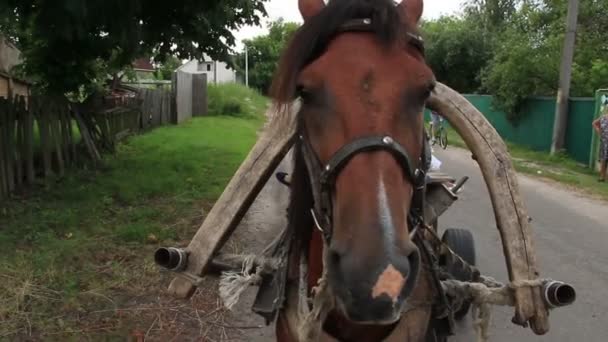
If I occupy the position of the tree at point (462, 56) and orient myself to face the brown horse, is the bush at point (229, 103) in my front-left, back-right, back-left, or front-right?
front-right

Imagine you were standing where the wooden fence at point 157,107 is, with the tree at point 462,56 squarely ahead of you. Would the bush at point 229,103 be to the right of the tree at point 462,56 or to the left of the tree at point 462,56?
left

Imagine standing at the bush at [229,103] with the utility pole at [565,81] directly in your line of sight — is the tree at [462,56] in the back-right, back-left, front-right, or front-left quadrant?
front-left

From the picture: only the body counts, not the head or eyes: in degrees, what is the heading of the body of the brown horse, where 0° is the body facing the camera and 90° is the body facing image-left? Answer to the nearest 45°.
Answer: approximately 0°

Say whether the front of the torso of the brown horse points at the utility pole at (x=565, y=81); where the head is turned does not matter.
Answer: no

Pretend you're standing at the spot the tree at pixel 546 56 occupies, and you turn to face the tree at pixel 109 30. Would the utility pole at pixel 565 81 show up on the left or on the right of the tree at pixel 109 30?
left

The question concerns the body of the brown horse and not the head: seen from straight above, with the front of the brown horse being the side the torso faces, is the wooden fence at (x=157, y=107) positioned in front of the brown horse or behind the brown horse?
behind

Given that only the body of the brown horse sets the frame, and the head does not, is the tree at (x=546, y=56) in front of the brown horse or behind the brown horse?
behind

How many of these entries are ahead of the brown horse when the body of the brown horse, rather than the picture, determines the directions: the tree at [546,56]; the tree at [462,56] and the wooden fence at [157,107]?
0

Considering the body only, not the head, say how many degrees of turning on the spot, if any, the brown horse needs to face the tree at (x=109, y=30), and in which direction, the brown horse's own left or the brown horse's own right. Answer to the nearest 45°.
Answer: approximately 135° to the brown horse's own right

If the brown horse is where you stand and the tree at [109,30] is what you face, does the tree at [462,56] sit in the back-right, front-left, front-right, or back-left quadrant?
front-right

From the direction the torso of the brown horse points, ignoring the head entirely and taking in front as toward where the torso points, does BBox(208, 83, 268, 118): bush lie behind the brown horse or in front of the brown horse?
behind

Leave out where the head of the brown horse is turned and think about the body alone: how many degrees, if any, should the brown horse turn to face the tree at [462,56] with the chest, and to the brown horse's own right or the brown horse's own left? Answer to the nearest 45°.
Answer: approximately 180°
